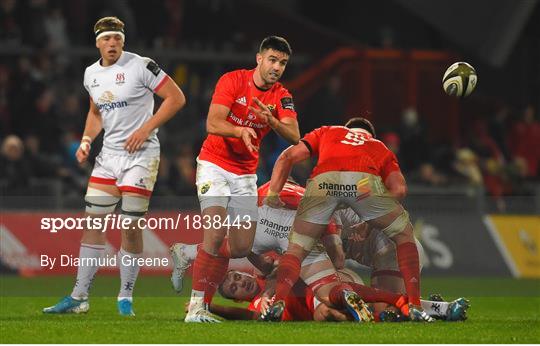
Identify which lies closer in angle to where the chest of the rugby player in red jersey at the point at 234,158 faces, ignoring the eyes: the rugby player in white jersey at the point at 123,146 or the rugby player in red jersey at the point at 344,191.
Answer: the rugby player in red jersey

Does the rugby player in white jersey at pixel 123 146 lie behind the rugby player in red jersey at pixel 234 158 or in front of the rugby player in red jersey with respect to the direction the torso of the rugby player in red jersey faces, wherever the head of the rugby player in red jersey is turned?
behind

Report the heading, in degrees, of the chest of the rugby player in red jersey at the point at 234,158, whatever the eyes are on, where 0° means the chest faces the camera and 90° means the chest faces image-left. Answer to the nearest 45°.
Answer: approximately 315°

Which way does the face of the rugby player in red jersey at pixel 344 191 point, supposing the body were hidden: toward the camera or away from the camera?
away from the camera

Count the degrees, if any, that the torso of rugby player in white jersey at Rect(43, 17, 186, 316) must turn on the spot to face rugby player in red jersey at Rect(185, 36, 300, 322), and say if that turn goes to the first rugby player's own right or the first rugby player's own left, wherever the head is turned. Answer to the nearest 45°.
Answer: approximately 90° to the first rugby player's own left

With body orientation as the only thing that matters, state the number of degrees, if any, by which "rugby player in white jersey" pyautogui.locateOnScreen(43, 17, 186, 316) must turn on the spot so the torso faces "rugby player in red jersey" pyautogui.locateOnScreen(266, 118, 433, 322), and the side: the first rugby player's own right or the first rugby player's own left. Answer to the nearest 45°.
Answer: approximately 135° to the first rugby player's own left

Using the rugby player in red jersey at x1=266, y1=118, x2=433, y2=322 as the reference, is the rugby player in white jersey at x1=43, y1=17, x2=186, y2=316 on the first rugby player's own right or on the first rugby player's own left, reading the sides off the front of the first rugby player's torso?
on the first rugby player's own left

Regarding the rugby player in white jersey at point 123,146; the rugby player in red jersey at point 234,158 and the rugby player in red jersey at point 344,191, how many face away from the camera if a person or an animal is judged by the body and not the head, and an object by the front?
1

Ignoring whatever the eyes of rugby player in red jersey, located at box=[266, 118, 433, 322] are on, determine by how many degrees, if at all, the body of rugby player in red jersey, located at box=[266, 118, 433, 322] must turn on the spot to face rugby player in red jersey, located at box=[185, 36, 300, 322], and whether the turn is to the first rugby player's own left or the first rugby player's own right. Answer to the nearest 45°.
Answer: approximately 90° to the first rugby player's own left

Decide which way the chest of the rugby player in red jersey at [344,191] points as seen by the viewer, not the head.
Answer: away from the camera
